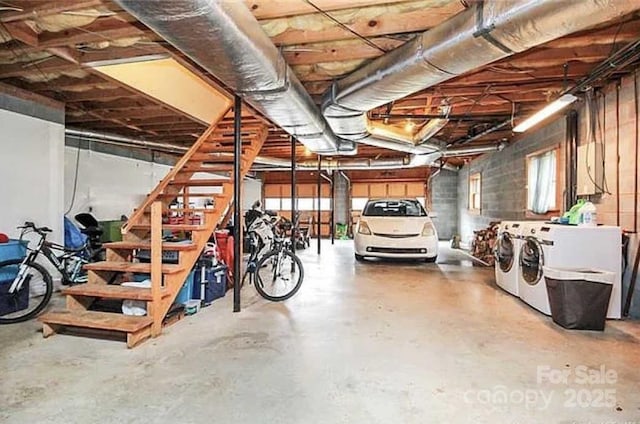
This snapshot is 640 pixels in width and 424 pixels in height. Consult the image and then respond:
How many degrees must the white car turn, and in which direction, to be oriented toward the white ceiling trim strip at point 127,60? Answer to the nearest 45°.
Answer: approximately 45° to its right

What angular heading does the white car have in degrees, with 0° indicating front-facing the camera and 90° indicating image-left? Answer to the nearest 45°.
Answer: approximately 0°

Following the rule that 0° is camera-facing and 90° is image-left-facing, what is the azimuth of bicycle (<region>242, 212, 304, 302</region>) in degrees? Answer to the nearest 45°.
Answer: approximately 315°

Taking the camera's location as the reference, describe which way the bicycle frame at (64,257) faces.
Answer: facing to the left of the viewer

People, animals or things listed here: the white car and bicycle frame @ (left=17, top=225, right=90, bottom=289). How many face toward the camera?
1

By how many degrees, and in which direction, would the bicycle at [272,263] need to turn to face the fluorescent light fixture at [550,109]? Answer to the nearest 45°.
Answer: approximately 45° to its left
